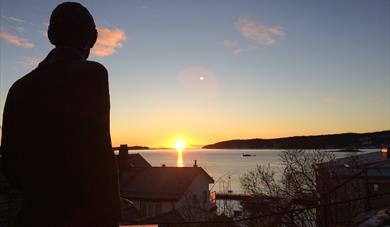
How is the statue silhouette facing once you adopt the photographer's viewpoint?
facing away from the viewer and to the right of the viewer
